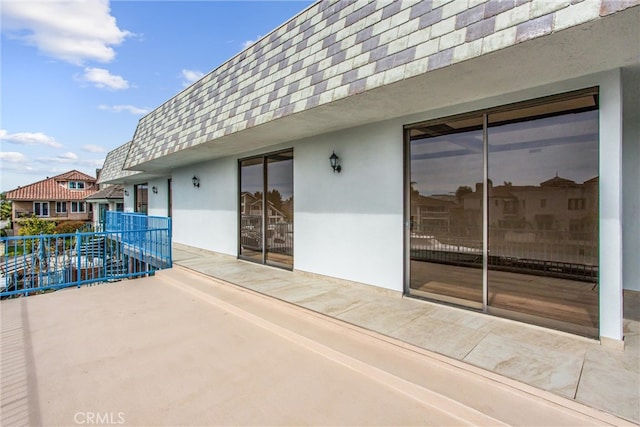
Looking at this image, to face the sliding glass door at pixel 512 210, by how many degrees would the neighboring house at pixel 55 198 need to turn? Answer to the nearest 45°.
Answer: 0° — it already faces it

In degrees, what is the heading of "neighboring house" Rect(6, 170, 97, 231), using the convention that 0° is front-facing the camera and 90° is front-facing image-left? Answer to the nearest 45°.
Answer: approximately 0°

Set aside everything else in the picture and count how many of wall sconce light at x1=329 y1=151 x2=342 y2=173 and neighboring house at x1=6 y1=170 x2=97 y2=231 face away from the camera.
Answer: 0

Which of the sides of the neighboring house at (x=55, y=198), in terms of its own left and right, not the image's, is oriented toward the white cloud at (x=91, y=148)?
back

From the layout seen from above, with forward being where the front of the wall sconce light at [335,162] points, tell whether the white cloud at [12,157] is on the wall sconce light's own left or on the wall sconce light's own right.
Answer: on the wall sconce light's own right

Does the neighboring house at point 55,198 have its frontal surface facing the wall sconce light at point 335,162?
yes

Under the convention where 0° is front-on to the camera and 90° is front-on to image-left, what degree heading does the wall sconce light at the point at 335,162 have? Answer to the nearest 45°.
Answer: approximately 45°

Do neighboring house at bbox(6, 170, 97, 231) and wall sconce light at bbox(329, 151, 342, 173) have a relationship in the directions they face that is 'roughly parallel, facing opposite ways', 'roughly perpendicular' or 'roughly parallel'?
roughly perpendicular

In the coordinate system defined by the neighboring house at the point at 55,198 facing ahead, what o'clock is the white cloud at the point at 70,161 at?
The white cloud is roughly at 6 o'clock from the neighboring house.

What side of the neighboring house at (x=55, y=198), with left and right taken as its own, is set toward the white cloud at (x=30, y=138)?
back

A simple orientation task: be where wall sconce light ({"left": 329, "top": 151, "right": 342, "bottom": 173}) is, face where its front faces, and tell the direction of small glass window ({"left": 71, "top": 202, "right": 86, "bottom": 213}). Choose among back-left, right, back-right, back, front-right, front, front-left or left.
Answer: right

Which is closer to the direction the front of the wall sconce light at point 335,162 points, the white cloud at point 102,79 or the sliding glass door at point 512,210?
the white cloud
